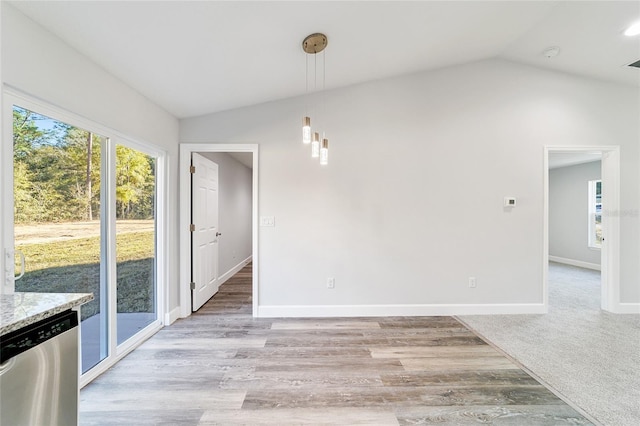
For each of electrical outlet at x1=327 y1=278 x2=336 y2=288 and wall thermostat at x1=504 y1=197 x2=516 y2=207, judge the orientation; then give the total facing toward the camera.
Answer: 2

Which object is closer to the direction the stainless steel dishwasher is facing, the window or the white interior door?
the window

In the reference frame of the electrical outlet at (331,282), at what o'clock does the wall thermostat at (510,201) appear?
The wall thermostat is roughly at 9 o'clock from the electrical outlet.

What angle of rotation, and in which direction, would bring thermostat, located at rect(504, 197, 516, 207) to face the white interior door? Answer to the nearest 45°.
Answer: approximately 45° to its right

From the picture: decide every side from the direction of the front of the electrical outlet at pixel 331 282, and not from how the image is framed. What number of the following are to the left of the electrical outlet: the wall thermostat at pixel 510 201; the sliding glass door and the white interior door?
1

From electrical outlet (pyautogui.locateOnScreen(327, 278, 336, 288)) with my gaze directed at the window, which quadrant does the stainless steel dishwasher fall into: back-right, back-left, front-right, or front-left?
back-right

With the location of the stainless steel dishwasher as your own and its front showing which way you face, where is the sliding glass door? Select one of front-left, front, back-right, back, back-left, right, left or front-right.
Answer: back-left

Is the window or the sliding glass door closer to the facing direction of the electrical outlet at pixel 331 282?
the sliding glass door

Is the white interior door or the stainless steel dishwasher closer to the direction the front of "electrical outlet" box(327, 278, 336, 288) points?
the stainless steel dishwasher

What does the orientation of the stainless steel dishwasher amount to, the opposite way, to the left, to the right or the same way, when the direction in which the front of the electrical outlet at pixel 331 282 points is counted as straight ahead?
to the left

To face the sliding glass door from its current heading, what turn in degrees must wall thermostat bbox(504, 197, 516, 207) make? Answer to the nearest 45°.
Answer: approximately 45° to its right

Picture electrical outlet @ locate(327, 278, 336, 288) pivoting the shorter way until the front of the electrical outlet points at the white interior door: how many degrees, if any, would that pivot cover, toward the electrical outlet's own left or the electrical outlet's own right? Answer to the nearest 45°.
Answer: approximately 90° to the electrical outlet's own right

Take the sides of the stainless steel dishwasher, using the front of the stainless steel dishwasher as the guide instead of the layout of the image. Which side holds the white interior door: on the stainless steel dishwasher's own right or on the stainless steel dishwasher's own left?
on the stainless steel dishwasher's own left
